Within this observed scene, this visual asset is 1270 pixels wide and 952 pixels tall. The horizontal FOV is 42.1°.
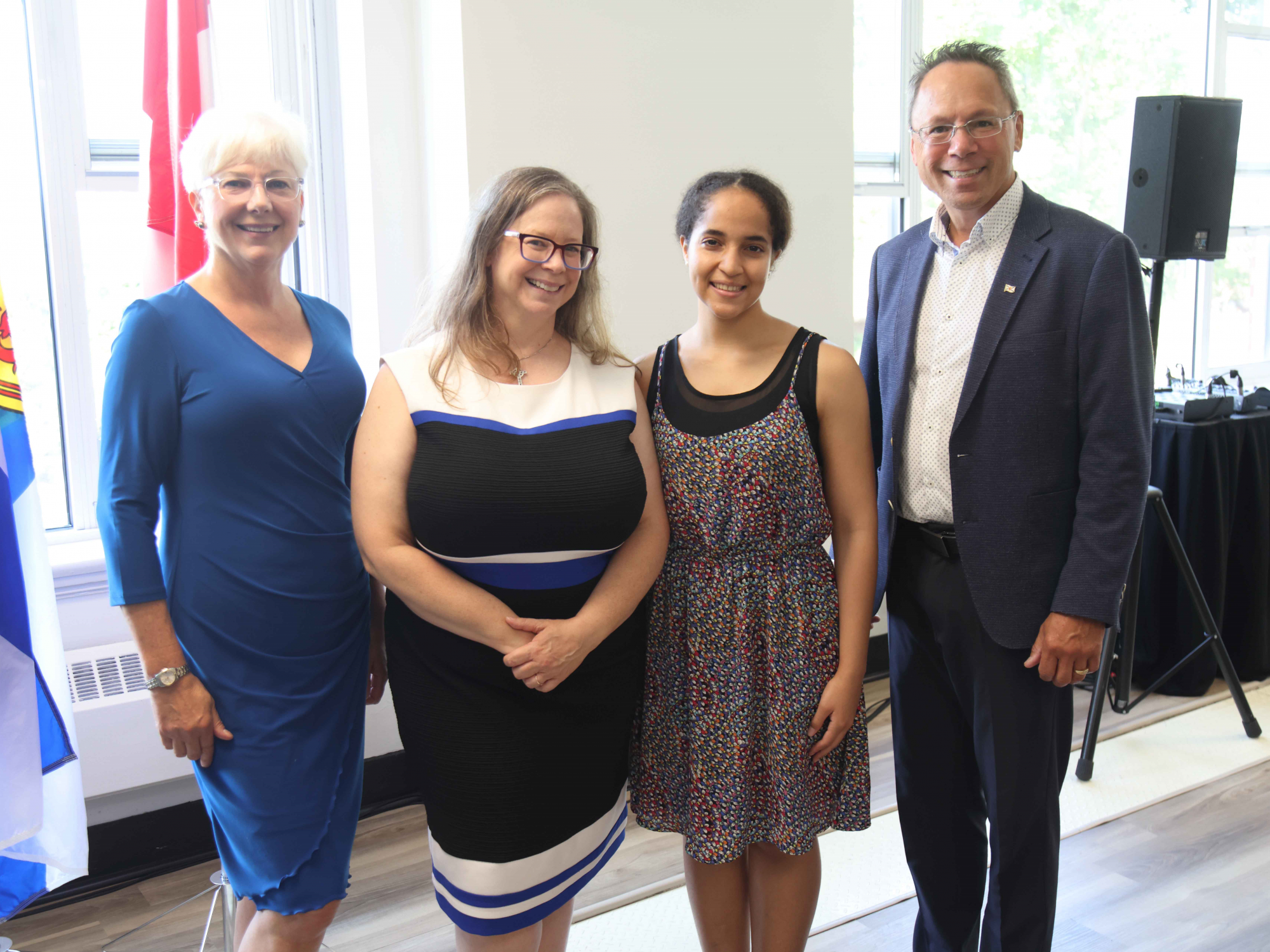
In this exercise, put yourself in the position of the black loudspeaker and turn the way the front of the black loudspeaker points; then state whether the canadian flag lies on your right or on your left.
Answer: on your right

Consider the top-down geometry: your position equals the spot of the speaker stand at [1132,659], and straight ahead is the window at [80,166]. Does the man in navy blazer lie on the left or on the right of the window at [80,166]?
left

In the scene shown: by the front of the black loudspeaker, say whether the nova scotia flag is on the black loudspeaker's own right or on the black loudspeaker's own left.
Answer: on the black loudspeaker's own right

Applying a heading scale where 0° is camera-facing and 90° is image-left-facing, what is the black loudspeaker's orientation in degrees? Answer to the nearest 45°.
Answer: approximately 315°

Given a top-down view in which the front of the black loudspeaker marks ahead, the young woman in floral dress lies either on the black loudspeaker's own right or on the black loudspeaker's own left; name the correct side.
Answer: on the black loudspeaker's own right

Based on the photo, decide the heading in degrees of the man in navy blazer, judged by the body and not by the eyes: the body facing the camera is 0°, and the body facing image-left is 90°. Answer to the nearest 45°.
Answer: approximately 45°

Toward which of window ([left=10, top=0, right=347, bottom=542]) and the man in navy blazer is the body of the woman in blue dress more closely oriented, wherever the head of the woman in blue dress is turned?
the man in navy blazer
